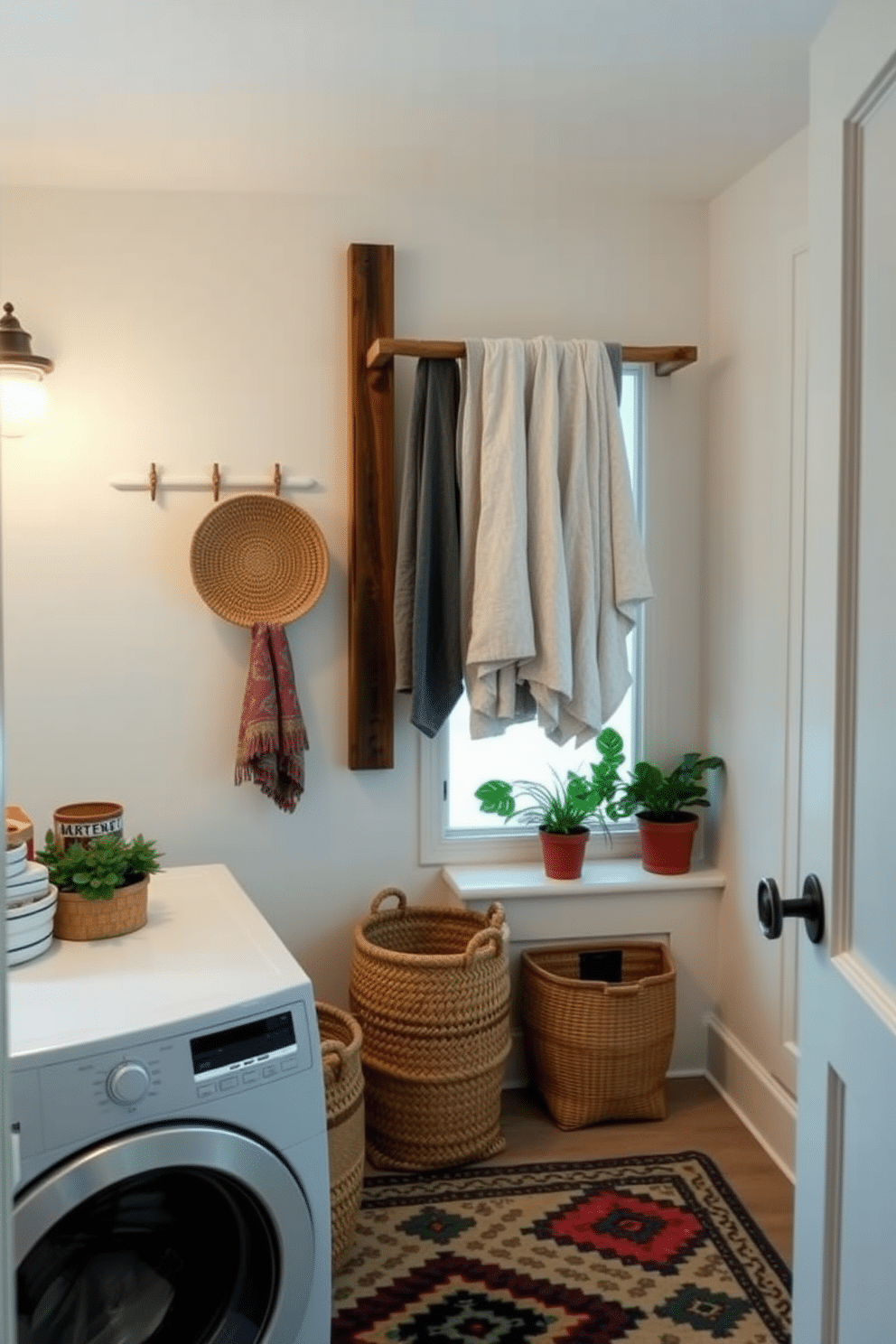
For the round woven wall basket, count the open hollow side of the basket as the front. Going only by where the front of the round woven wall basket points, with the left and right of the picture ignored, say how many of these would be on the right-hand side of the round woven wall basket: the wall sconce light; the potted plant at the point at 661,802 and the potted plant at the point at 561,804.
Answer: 1

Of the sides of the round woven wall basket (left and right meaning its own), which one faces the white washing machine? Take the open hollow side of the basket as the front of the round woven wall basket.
front

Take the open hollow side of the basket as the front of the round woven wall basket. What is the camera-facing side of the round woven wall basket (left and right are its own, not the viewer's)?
front

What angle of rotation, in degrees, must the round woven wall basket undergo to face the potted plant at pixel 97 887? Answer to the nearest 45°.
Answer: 0° — it already faces it

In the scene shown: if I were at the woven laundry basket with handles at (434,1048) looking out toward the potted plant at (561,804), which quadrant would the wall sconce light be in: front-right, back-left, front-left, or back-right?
back-left

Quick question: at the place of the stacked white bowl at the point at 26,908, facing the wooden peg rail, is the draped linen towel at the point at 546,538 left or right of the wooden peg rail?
right

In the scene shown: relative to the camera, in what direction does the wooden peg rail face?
facing the viewer

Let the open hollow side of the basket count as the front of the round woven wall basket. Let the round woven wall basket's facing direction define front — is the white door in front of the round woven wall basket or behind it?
in front

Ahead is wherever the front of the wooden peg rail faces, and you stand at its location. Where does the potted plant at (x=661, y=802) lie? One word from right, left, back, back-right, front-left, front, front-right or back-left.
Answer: left

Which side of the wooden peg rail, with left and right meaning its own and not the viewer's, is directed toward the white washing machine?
front
